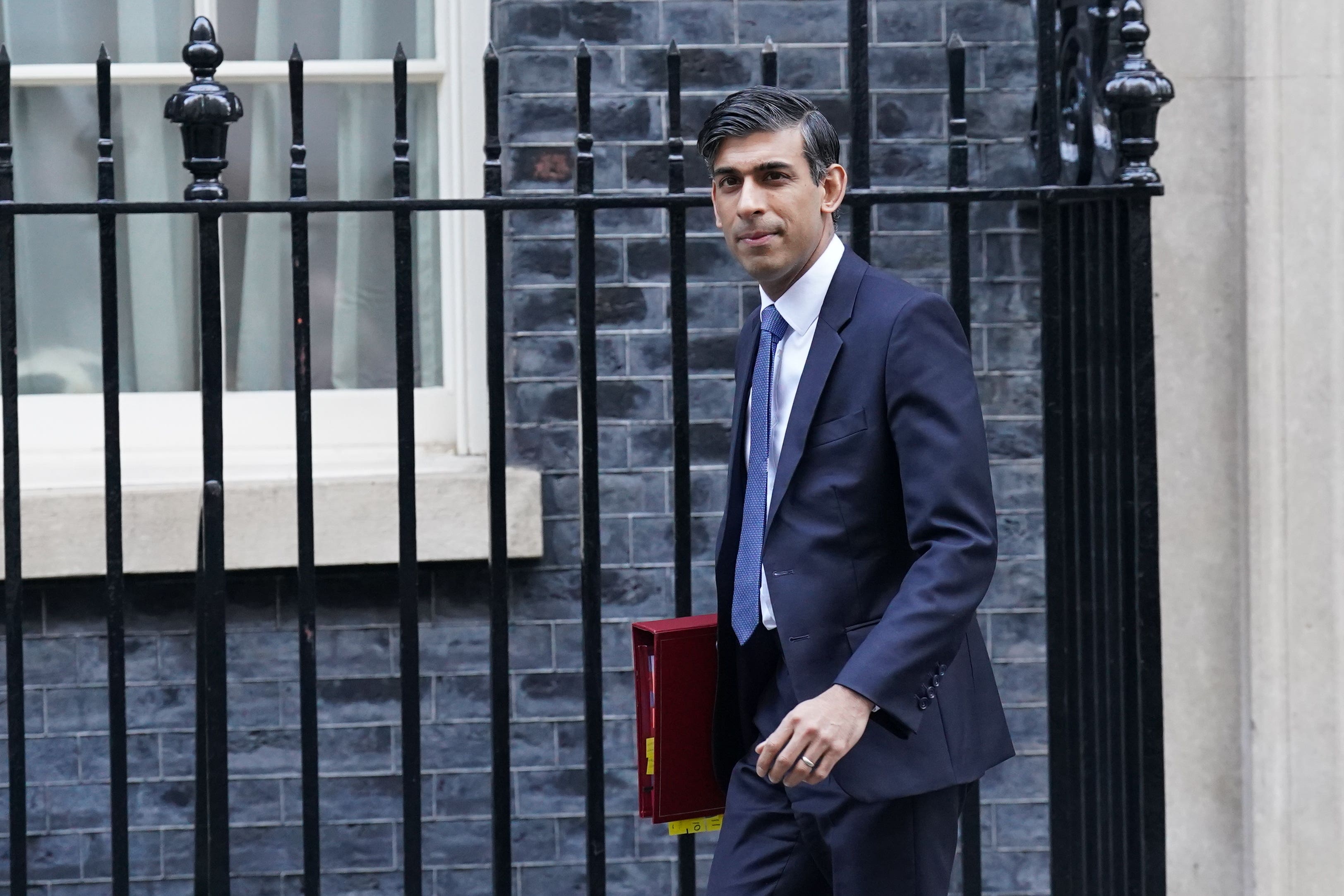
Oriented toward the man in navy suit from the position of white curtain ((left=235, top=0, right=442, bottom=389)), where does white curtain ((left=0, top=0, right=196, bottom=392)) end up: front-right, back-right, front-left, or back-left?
back-right

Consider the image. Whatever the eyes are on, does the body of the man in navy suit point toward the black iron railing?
no

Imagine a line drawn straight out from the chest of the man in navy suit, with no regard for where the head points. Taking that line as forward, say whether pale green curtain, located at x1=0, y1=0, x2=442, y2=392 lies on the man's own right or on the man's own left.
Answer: on the man's own right

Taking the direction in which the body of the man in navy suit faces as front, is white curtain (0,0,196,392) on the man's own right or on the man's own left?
on the man's own right

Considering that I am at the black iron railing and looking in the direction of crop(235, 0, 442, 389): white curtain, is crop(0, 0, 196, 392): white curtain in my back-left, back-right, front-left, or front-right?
front-left

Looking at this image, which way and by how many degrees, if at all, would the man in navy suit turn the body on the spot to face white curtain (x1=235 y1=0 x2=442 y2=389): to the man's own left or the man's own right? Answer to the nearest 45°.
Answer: approximately 90° to the man's own right
